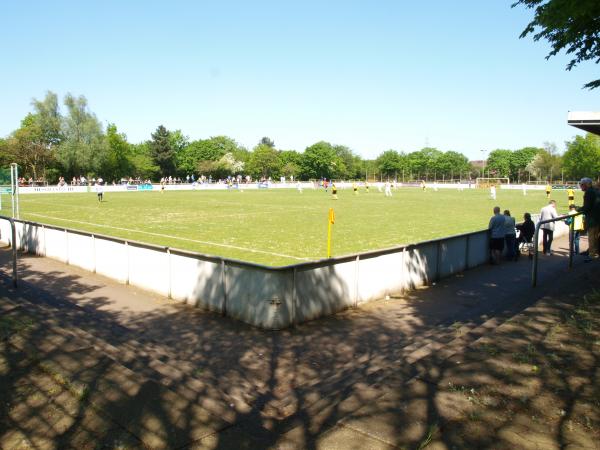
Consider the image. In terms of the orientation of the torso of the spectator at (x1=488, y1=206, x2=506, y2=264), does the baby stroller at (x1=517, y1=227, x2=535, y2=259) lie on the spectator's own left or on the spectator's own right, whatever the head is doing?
on the spectator's own right

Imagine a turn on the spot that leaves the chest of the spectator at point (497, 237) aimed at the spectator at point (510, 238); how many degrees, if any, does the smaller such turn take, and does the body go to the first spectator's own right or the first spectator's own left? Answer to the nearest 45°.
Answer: approximately 90° to the first spectator's own right

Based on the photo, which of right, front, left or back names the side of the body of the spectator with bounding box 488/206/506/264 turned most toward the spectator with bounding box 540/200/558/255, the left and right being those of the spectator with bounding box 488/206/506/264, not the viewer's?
right

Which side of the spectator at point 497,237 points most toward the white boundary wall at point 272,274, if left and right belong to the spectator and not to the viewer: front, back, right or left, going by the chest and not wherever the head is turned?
left

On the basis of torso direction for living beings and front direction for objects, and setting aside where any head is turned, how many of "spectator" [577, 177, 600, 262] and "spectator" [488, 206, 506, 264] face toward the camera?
0

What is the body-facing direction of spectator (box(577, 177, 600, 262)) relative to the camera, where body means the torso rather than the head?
to the viewer's left

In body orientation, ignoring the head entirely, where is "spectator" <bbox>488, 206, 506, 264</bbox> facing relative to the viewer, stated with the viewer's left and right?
facing away from the viewer and to the left of the viewer

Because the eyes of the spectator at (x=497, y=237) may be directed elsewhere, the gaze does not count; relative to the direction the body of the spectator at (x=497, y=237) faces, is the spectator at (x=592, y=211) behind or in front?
behind
